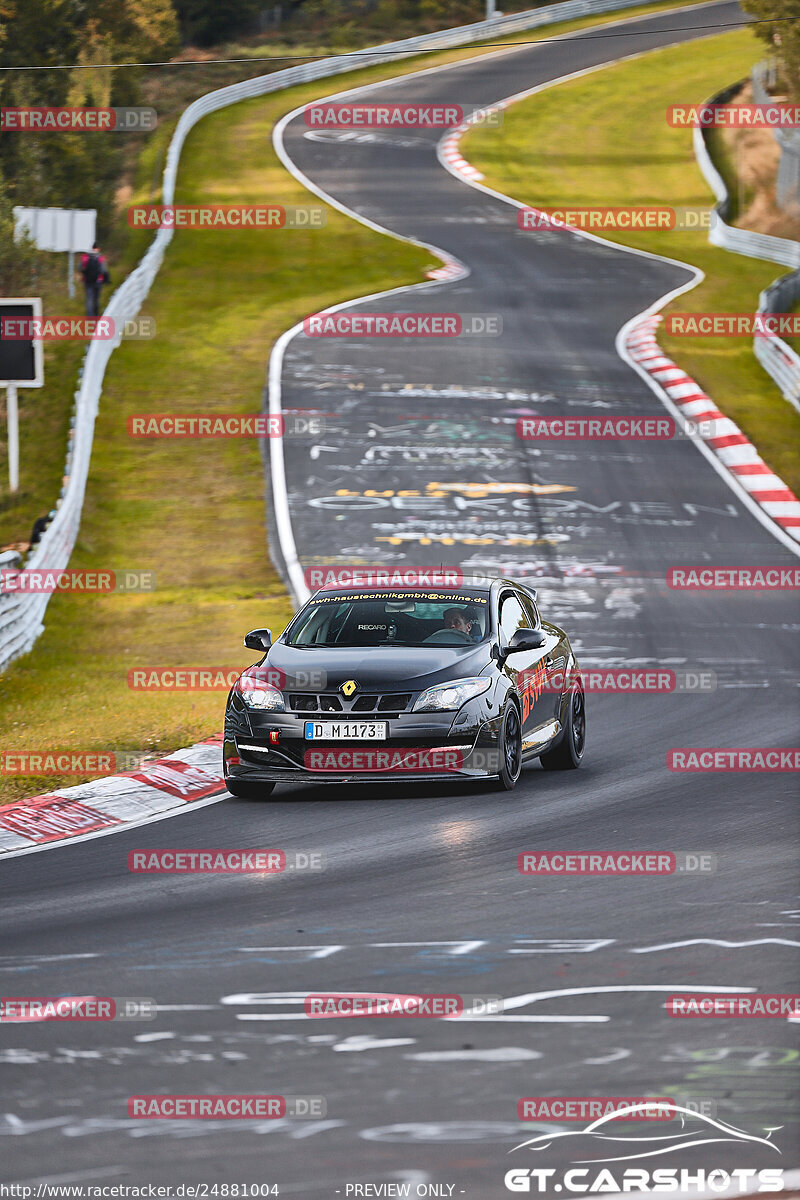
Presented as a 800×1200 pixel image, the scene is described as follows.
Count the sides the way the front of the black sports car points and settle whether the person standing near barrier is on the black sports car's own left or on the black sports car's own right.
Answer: on the black sports car's own right

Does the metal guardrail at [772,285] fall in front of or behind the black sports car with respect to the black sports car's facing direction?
behind

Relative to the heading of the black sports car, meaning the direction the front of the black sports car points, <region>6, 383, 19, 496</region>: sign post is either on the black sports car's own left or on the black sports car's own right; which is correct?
on the black sports car's own right

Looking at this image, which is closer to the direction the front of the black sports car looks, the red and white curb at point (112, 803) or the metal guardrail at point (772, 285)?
the red and white curb

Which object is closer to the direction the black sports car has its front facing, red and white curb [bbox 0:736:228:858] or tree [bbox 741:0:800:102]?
the red and white curb

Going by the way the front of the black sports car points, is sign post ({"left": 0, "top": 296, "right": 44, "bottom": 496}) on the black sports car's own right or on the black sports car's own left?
on the black sports car's own right

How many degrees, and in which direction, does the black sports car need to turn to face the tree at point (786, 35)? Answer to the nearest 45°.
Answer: approximately 135° to its right

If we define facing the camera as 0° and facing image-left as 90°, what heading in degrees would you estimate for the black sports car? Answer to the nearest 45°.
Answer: approximately 45°
